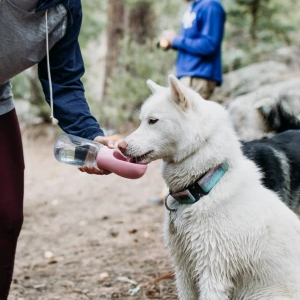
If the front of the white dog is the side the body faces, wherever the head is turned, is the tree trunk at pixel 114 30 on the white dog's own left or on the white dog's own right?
on the white dog's own right

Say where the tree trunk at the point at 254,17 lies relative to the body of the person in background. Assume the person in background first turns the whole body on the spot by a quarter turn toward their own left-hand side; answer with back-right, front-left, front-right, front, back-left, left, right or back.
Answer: back-left

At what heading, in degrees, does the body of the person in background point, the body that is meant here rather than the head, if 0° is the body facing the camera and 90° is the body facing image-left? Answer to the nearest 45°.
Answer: approximately 45°

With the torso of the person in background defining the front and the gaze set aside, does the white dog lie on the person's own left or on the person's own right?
on the person's own left

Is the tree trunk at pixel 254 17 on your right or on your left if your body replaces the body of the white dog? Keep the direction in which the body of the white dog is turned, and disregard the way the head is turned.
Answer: on your right

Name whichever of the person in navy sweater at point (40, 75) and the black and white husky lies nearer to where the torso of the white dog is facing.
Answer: the person in navy sweater

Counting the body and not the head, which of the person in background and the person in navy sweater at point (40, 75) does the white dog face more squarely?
the person in navy sweater

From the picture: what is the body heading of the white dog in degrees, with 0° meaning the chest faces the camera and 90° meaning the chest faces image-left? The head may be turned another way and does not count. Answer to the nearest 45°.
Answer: approximately 90°
